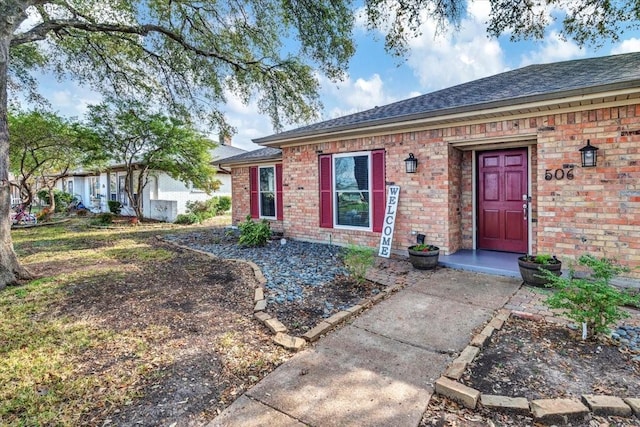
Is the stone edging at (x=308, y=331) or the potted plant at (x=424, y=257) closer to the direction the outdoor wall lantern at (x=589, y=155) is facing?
the stone edging

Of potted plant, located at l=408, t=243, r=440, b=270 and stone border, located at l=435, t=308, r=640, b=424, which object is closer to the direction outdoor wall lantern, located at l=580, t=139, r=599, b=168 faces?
the stone border

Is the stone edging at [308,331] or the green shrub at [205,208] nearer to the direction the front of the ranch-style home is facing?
the stone edging

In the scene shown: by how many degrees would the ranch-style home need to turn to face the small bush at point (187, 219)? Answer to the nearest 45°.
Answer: approximately 90° to its right

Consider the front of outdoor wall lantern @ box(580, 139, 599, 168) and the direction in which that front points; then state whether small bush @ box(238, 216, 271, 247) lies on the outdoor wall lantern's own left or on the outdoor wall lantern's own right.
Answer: on the outdoor wall lantern's own right

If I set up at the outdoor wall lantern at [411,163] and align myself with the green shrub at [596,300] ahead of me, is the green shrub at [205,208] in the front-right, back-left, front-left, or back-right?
back-right

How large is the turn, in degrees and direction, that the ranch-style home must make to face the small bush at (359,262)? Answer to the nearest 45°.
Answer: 0° — it already faces it

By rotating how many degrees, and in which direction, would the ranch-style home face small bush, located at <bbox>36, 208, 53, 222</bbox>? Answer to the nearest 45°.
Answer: approximately 45° to its right

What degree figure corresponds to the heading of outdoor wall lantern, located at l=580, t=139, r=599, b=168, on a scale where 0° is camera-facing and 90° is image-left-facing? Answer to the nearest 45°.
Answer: approximately 0°

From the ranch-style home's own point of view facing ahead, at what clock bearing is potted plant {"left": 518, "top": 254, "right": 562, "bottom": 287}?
The potted plant is roughly at 10 o'clock from the ranch-style home.

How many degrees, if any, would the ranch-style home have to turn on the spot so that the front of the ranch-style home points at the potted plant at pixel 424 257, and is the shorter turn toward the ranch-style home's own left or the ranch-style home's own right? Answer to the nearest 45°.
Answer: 0° — it already faces it

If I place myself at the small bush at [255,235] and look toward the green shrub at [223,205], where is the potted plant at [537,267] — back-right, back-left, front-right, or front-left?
back-right

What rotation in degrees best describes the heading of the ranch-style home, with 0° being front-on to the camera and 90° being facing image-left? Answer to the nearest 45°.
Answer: approximately 45°

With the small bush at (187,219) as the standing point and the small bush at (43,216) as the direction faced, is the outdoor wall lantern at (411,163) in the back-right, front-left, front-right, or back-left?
back-left

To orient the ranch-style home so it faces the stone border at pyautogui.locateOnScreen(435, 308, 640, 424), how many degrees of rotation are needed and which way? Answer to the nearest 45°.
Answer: approximately 45° to its left
